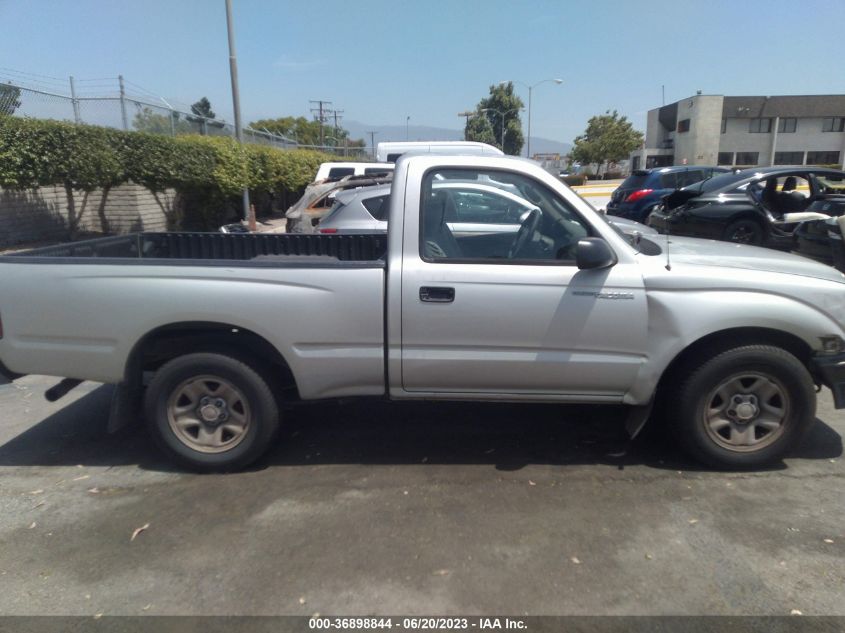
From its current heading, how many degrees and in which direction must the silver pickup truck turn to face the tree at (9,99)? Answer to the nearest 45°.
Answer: approximately 135° to its left

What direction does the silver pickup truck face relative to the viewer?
to the viewer's right

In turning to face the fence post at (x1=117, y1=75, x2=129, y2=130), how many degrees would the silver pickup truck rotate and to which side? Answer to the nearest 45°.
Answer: approximately 135° to its left

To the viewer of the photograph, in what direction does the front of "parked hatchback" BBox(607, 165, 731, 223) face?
facing away from the viewer and to the right of the viewer

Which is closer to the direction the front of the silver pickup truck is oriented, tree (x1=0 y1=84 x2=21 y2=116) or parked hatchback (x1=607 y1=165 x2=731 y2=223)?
the parked hatchback
